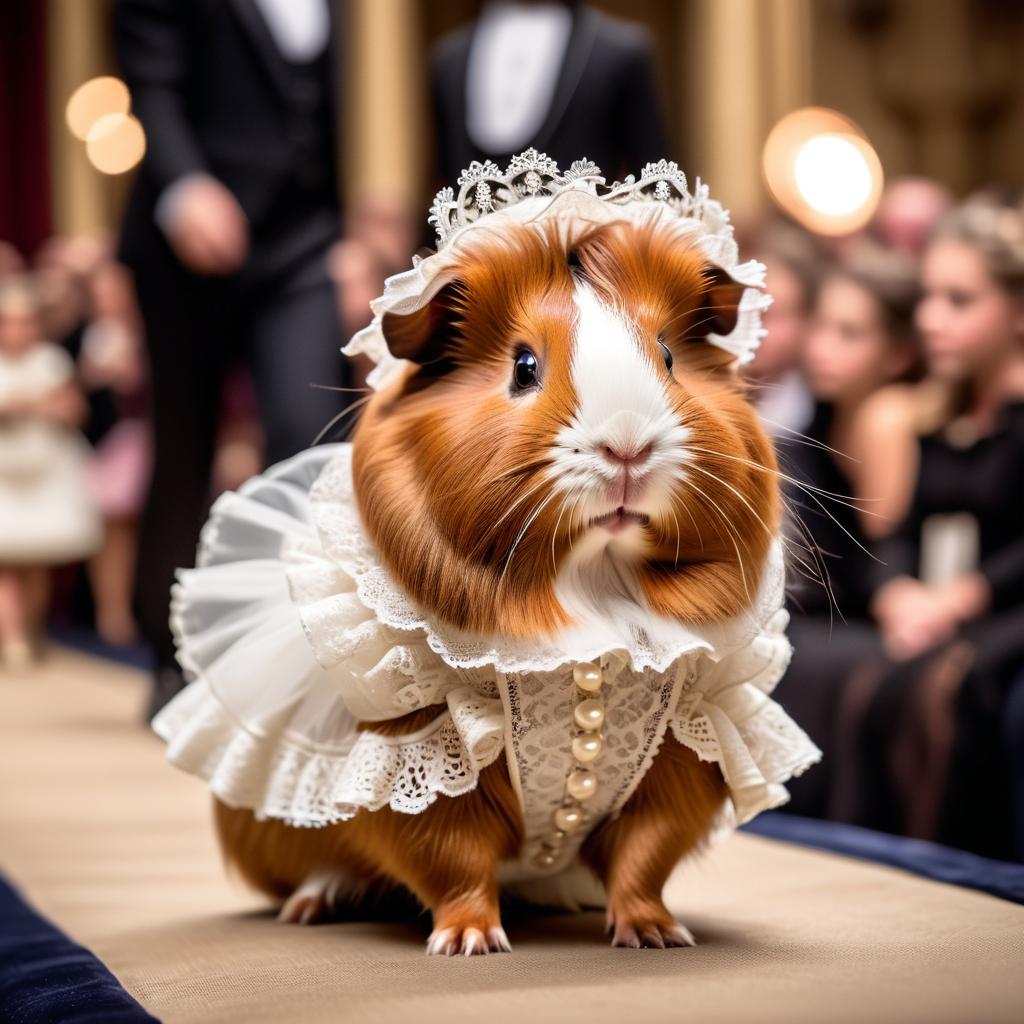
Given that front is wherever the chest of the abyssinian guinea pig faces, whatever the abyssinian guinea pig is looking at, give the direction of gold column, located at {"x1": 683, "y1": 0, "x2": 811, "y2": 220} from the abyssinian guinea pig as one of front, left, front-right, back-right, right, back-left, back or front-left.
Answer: back-left

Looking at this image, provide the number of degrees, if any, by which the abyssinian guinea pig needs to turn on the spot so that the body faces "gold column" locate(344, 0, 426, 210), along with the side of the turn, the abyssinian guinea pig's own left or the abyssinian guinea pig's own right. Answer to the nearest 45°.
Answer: approximately 135° to the abyssinian guinea pig's own left

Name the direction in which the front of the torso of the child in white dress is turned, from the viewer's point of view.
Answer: toward the camera

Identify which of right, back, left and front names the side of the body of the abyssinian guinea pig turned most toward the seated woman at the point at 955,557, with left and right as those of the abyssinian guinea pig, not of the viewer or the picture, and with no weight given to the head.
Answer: left

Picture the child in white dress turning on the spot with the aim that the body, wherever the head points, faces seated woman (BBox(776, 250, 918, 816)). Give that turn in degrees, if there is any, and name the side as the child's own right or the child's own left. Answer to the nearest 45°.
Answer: approximately 45° to the child's own left

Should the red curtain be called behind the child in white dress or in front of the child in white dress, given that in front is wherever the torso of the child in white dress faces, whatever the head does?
behind

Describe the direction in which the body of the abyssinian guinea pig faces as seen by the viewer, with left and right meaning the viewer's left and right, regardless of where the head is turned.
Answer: facing the viewer and to the right of the viewer

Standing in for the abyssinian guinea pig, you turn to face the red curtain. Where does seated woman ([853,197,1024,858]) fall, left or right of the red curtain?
right
